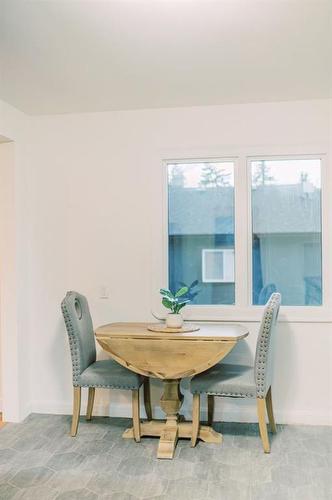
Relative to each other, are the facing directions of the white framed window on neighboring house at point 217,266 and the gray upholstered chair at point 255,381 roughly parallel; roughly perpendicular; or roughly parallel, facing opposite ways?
roughly perpendicular

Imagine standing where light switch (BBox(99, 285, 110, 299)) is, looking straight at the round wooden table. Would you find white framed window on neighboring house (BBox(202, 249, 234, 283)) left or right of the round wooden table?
left

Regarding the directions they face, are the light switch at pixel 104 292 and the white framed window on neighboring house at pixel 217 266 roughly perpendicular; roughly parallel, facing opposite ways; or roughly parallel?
roughly parallel

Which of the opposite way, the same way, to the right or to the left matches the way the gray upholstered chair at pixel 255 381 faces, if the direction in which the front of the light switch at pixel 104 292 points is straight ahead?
to the right

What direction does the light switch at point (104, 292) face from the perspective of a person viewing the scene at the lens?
facing the viewer

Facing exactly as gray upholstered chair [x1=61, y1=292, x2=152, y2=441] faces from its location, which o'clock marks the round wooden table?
The round wooden table is roughly at 1 o'clock from the gray upholstered chair.

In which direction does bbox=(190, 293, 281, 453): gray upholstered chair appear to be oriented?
to the viewer's left

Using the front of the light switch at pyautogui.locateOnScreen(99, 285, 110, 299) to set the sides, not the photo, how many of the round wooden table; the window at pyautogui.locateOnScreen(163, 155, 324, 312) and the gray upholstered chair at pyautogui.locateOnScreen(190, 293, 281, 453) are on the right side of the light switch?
0

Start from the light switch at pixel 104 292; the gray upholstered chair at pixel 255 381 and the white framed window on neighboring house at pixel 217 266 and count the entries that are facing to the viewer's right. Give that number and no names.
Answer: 0

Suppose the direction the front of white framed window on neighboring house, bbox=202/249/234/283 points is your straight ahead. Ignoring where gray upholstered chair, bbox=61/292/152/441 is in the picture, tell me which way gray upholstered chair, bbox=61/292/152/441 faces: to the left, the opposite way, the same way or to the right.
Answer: to the left

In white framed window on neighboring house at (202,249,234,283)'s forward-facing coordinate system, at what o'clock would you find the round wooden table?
The round wooden table is roughly at 1 o'clock from the white framed window on neighboring house.

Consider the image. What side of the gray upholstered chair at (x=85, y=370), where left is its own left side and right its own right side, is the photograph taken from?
right

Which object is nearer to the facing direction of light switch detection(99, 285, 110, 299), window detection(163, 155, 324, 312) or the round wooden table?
the round wooden table

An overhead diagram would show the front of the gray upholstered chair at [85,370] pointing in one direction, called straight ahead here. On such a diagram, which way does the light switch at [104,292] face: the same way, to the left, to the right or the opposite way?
to the right

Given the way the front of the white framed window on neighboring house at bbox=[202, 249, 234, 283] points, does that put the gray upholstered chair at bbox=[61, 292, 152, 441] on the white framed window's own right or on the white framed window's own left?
on the white framed window's own right

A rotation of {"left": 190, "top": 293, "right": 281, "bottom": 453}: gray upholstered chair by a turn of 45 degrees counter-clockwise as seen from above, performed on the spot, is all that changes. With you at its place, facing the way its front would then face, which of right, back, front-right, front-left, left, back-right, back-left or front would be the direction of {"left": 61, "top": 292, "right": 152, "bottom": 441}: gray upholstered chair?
front-right
